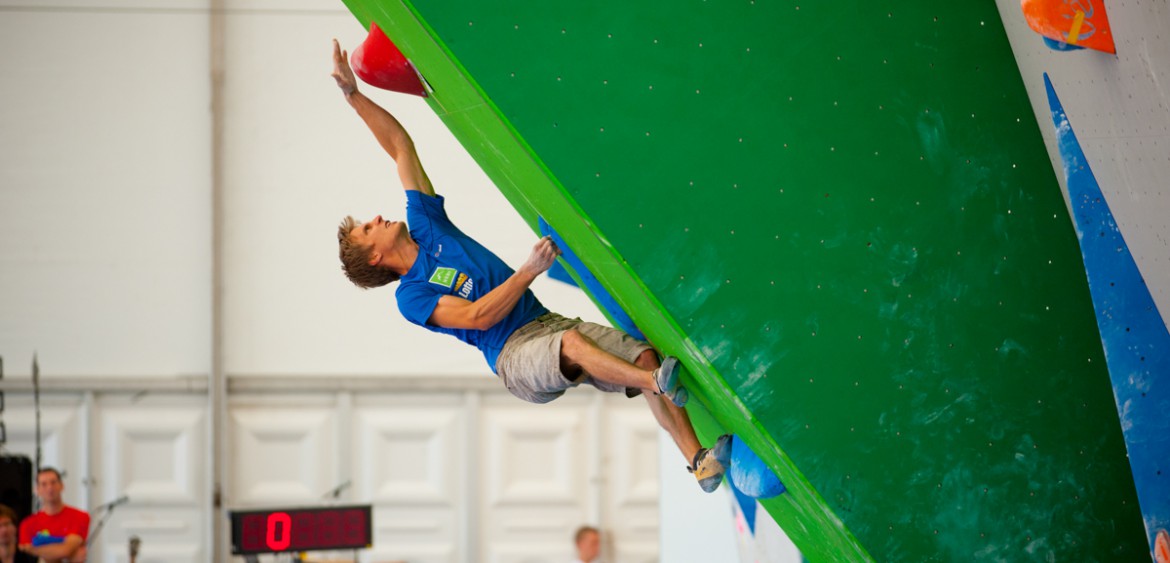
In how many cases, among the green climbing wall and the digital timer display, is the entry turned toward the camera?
2

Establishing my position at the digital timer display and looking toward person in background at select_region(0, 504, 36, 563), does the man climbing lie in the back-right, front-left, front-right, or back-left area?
back-left

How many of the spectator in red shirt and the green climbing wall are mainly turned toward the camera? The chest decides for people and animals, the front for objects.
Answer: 2

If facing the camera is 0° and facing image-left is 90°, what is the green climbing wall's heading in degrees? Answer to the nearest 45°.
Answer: approximately 0°
